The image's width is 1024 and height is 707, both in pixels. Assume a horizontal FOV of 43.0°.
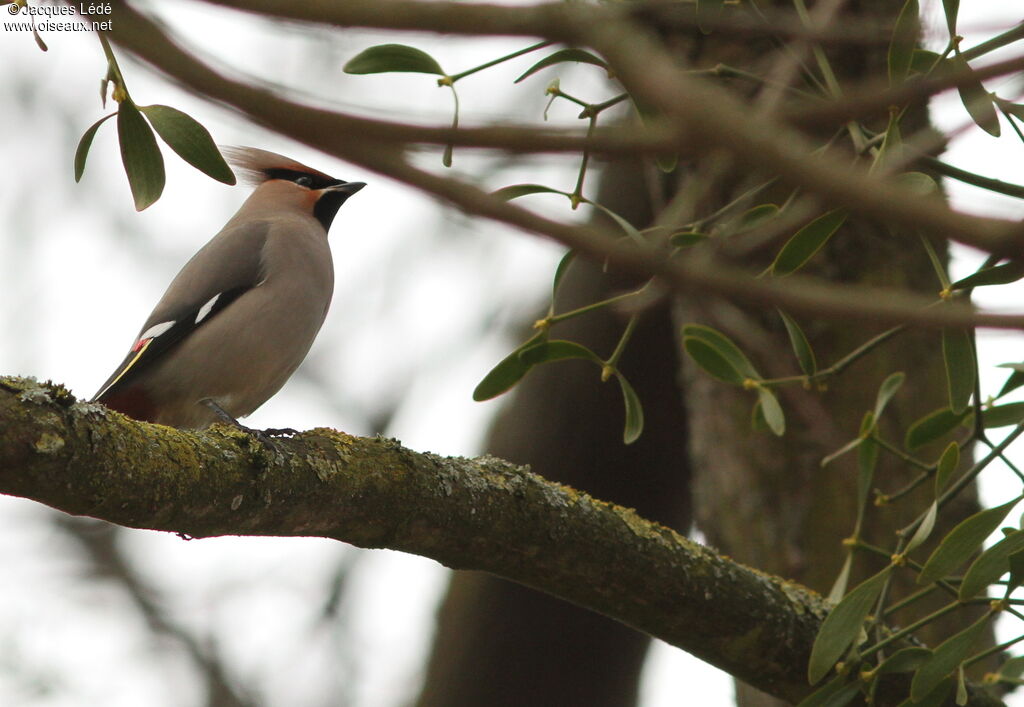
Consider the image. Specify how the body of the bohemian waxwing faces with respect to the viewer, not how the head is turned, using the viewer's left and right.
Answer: facing to the right of the viewer

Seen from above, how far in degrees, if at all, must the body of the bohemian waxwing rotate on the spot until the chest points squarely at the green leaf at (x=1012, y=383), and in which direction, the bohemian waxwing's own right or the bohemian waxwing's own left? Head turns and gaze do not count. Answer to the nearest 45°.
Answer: approximately 45° to the bohemian waxwing's own right

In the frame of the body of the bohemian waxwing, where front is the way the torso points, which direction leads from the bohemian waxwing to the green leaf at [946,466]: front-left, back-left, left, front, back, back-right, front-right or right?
front-right

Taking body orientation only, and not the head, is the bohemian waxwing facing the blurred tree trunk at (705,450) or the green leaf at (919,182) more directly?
the blurred tree trunk

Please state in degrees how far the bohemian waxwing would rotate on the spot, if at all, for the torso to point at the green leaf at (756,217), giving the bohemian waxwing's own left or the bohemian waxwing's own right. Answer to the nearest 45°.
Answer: approximately 45° to the bohemian waxwing's own right

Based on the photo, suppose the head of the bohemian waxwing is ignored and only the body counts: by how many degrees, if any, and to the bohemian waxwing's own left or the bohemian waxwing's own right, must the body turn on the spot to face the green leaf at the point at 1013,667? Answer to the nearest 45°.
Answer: approximately 45° to the bohemian waxwing's own right
